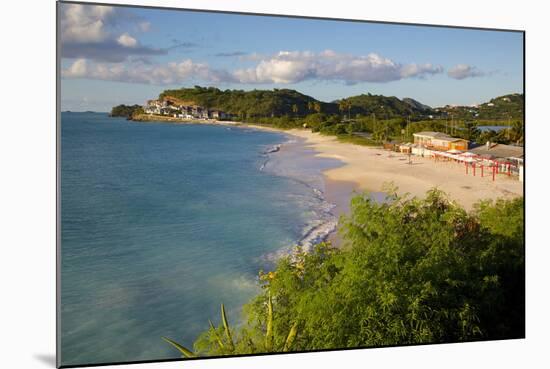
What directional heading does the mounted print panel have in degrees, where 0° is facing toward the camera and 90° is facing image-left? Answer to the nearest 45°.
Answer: approximately 315°
